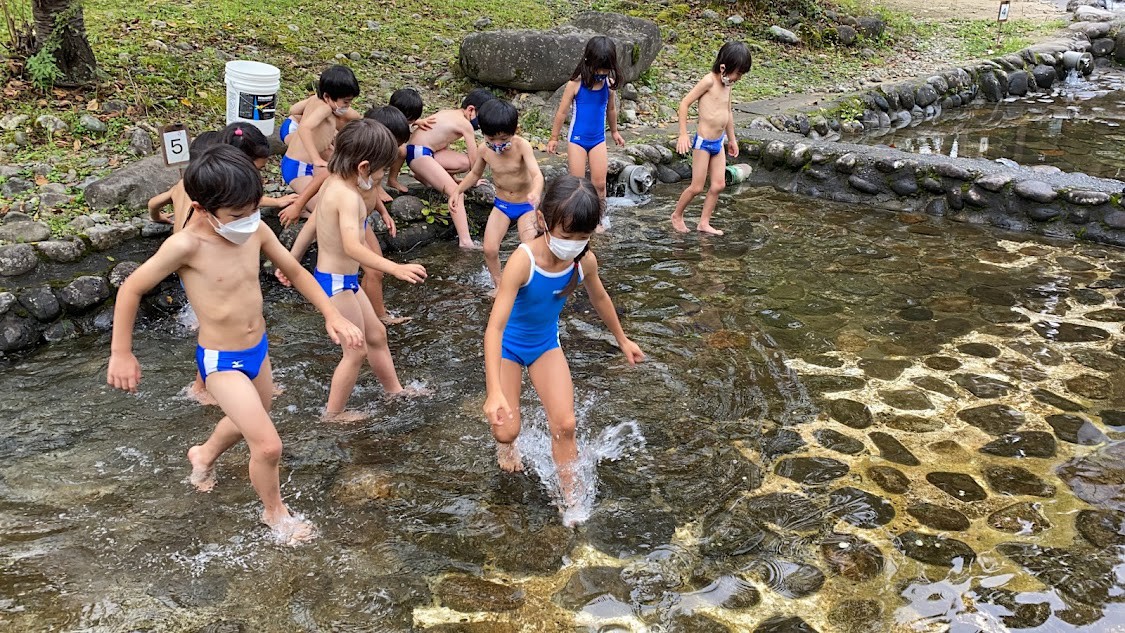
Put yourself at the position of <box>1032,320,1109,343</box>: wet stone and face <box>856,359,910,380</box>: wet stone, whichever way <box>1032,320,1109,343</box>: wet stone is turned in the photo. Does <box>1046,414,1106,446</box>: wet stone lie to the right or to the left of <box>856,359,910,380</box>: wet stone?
left

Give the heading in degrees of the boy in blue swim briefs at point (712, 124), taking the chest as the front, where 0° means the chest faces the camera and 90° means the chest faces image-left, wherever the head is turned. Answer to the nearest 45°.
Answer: approximately 315°

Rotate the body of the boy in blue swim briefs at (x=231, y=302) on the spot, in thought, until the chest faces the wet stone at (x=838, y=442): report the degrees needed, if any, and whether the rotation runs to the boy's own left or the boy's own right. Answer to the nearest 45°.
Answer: approximately 45° to the boy's own left
